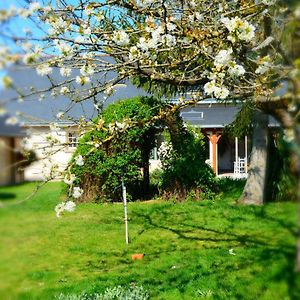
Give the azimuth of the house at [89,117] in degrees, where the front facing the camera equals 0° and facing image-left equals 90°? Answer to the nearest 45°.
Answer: approximately 0°
